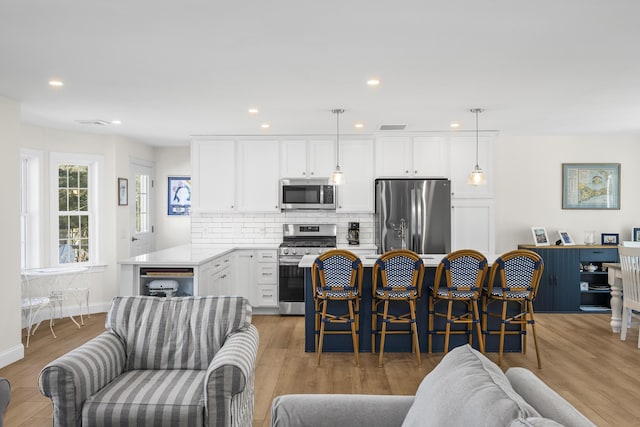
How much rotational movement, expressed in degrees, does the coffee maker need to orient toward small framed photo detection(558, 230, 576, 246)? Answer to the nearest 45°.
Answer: approximately 90° to its left

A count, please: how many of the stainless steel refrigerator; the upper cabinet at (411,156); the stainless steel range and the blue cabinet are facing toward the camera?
4

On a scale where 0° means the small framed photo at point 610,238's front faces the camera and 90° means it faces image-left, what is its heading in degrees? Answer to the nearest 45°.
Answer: approximately 0°

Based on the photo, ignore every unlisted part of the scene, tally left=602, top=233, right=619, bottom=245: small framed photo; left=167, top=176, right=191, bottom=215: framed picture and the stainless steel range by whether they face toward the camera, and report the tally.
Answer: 3

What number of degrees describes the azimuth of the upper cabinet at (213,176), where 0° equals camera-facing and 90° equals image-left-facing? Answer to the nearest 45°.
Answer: approximately 0°

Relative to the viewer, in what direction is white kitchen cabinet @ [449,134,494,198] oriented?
toward the camera

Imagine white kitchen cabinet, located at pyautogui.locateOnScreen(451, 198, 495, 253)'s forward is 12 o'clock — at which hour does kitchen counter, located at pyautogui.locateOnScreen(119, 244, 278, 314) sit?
The kitchen counter is roughly at 2 o'clock from the white kitchen cabinet.

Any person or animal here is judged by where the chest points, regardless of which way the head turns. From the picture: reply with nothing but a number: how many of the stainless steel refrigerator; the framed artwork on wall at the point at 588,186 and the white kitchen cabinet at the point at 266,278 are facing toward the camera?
3

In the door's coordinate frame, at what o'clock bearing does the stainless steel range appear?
The stainless steel range is roughly at 12 o'clock from the door.

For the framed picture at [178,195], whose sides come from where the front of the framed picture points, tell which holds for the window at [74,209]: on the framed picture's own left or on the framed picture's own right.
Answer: on the framed picture's own right

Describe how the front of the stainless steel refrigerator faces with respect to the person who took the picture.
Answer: facing the viewer

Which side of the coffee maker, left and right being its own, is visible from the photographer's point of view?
front
